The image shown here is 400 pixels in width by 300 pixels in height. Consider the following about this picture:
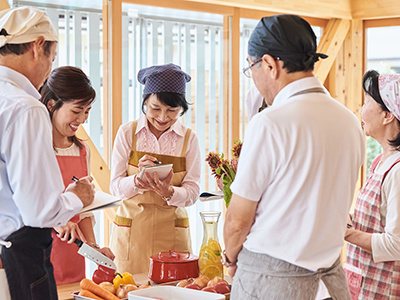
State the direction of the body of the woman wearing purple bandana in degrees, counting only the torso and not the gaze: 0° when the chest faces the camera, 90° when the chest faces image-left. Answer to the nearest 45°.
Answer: approximately 0°

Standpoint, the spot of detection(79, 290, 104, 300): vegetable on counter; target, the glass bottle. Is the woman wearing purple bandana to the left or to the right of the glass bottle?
left

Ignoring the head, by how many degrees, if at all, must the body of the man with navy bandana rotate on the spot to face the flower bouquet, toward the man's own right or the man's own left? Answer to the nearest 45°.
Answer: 0° — they already face it

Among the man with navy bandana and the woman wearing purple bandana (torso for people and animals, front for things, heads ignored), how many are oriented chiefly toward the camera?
1

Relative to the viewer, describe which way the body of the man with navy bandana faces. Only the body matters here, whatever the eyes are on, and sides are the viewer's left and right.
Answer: facing away from the viewer and to the left of the viewer

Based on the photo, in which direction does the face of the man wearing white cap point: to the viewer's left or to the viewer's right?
to the viewer's right

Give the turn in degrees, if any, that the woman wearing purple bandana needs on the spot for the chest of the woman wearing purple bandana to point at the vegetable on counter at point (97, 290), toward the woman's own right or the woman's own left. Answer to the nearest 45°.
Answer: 0° — they already face it

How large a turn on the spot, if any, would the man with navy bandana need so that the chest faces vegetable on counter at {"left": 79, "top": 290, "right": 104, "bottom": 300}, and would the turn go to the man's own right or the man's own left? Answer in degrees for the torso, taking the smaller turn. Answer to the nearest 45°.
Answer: approximately 45° to the man's own left

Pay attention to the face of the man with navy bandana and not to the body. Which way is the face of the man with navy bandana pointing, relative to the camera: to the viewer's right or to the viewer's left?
to the viewer's left
